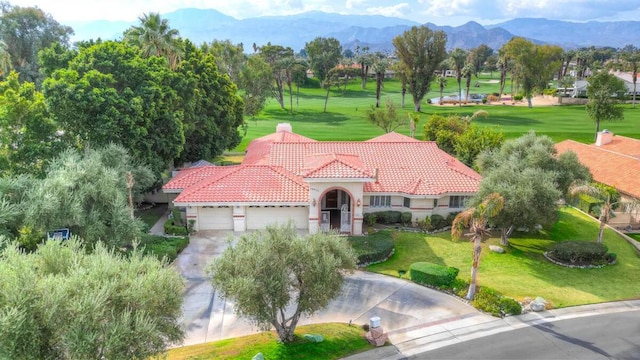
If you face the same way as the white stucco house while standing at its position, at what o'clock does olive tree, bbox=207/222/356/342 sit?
The olive tree is roughly at 12 o'clock from the white stucco house.

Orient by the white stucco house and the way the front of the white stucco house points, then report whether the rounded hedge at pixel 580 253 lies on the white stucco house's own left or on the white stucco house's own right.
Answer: on the white stucco house's own left

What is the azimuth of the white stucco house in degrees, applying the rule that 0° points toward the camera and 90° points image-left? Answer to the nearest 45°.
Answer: approximately 0°

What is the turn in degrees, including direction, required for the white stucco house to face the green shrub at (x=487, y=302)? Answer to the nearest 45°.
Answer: approximately 45° to its left

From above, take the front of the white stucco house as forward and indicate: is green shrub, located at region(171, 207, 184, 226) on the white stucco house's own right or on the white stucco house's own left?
on the white stucco house's own right

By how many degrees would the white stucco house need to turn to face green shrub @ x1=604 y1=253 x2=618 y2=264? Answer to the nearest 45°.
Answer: approximately 90° to its left

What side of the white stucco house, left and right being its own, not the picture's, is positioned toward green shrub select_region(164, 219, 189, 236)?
right

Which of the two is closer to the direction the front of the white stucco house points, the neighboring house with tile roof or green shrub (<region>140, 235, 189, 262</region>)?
the green shrub

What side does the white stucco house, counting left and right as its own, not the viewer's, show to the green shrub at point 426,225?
left

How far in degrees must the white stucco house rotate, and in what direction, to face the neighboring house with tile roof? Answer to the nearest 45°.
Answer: approximately 90° to its left

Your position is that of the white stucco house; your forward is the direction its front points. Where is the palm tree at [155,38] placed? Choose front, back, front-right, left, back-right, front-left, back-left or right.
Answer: back-right

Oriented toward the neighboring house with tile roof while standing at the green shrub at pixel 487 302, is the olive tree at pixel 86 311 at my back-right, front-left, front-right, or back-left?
back-left

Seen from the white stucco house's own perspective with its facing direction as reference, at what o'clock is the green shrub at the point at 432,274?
The green shrub is roughly at 11 o'clock from the white stucco house.
